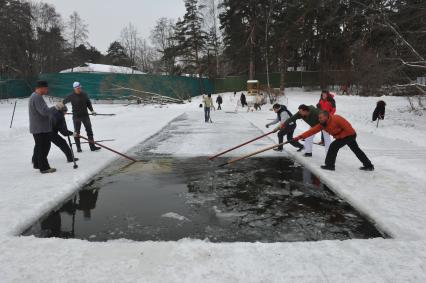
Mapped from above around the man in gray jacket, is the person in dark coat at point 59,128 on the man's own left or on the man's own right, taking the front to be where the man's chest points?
on the man's own left

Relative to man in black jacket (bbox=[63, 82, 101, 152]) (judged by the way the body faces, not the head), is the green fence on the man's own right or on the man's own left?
on the man's own left

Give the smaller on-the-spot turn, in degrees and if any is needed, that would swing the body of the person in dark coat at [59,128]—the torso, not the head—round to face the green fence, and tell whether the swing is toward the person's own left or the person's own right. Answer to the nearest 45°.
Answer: approximately 90° to the person's own left

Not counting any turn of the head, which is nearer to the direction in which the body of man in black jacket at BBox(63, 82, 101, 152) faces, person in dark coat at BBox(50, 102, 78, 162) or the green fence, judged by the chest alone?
the person in dark coat

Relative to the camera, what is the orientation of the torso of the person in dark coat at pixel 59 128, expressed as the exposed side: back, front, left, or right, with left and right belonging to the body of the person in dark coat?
right

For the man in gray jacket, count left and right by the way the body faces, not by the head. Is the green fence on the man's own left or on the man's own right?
on the man's own left

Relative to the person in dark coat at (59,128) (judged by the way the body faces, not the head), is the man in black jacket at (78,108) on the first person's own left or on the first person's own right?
on the first person's own left

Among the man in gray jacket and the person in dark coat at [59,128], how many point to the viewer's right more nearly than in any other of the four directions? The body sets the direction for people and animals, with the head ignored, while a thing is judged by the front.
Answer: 2

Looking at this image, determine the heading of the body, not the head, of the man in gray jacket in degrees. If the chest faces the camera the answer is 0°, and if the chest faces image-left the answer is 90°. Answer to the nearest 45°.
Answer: approximately 270°
